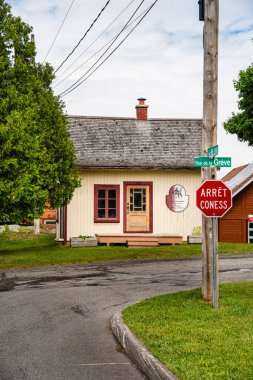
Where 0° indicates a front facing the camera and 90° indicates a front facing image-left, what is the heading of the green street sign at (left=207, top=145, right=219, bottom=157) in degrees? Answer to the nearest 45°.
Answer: approximately 45°

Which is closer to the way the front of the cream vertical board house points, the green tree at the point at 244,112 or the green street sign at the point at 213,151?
the green street sign

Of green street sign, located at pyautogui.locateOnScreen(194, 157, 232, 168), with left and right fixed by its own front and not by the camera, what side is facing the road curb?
front

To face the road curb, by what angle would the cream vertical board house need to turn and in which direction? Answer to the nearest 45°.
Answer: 0° — it already faces it

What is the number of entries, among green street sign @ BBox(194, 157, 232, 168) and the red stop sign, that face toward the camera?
2

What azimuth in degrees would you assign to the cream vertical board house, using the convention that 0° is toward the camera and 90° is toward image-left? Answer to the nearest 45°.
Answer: approximately 0°

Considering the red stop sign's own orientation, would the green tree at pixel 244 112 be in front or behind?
behind

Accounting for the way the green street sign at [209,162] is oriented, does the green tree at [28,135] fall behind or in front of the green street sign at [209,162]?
behind
